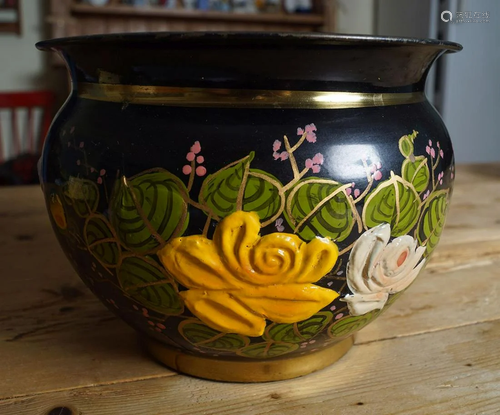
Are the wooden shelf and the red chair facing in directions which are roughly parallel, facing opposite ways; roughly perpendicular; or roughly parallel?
roughly parallel

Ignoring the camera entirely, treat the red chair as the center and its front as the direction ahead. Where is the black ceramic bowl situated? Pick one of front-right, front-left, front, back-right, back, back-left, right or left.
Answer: front

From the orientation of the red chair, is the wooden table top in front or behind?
in front

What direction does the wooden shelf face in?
toward the camera

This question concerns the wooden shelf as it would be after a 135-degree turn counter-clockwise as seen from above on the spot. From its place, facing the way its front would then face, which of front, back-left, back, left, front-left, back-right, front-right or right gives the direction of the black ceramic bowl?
back-right

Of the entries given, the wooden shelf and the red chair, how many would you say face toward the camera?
2

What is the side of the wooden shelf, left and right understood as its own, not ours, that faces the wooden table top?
front
